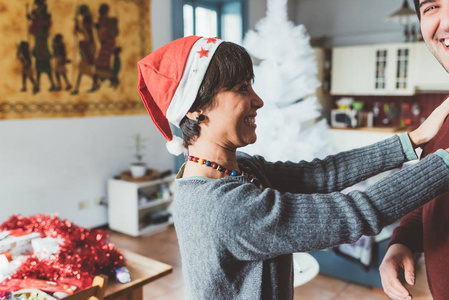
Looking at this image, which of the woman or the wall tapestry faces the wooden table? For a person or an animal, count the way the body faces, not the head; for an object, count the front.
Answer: the wall tapestry

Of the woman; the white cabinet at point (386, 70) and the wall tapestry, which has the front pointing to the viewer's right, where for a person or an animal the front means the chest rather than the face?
the woman

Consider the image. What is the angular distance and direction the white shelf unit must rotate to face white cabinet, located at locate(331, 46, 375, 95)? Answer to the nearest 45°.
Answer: approximately 90° to its left

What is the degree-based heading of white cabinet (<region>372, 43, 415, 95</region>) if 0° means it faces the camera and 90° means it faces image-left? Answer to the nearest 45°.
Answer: approximately 0°

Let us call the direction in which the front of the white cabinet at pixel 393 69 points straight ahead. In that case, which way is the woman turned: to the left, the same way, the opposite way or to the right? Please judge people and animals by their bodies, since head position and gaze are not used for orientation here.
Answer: to the left

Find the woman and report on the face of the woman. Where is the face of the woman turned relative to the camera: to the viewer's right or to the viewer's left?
to the viewer's right

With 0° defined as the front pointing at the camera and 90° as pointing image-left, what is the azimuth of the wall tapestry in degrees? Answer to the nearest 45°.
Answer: approximately 0°

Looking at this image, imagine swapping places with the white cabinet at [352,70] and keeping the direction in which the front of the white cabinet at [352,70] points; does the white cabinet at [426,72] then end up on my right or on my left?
on my left

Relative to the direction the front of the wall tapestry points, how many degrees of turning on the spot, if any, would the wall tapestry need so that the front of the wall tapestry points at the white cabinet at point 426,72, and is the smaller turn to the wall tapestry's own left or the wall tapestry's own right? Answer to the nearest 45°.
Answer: approximately 90° to the wall tapestry's own left
